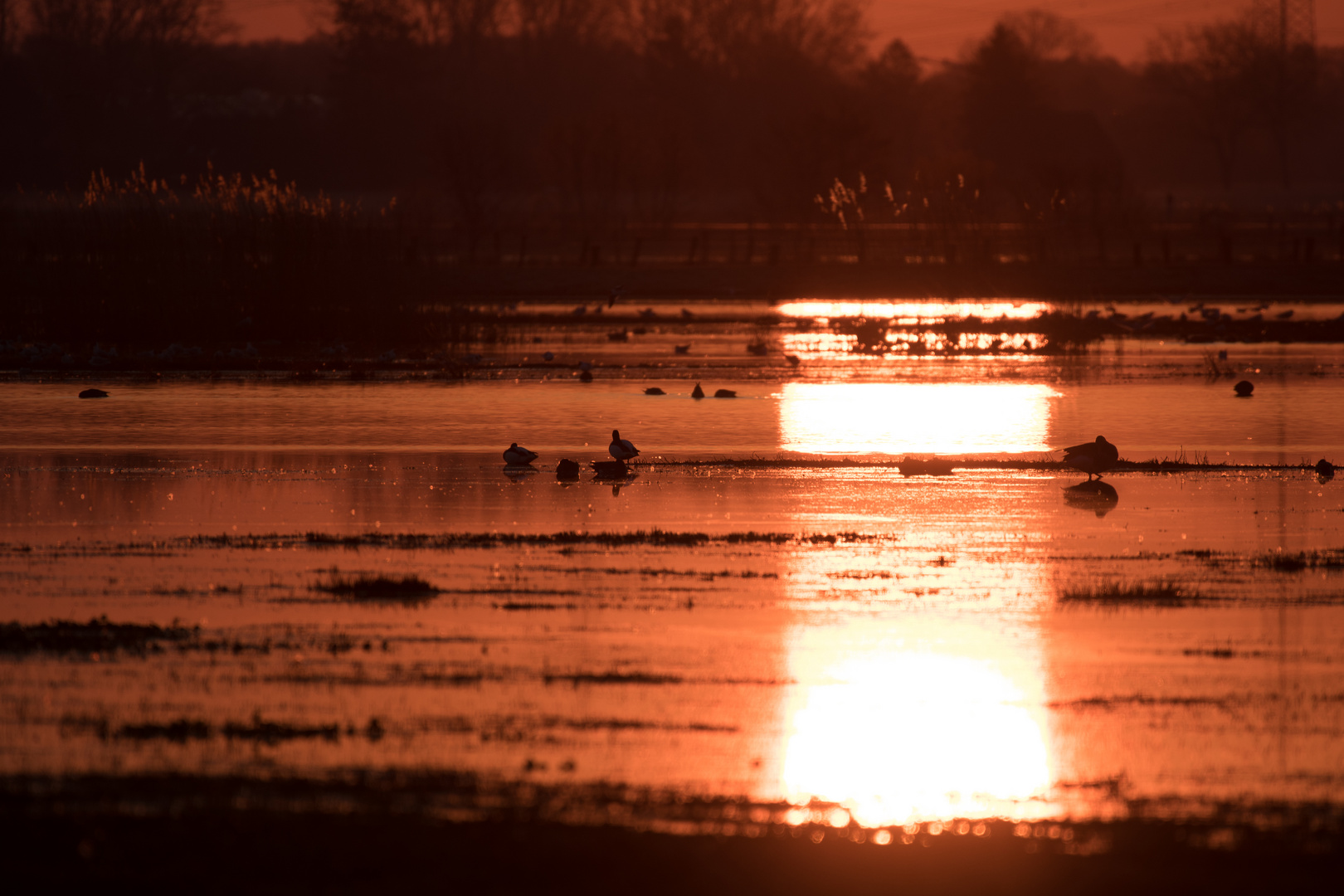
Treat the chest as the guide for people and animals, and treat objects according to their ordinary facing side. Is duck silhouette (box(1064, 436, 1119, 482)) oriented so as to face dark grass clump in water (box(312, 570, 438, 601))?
no

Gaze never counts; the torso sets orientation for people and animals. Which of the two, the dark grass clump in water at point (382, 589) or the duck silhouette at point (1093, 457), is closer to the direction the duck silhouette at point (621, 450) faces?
the dark grass clump in water

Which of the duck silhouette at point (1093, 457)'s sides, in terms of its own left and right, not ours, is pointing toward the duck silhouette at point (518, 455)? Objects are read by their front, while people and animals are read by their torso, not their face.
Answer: back

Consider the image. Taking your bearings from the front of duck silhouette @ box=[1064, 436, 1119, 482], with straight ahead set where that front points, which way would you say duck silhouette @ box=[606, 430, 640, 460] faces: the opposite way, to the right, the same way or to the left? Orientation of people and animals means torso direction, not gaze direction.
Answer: the opposite way

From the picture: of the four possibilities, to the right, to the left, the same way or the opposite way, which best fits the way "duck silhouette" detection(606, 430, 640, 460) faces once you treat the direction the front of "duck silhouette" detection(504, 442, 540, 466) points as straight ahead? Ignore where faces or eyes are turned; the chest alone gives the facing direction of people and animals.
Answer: the same way

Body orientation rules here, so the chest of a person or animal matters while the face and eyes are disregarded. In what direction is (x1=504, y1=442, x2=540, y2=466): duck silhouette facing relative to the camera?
to the viewer's left

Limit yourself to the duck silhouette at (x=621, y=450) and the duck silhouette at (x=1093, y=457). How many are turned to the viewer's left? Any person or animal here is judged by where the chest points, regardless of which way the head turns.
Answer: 1

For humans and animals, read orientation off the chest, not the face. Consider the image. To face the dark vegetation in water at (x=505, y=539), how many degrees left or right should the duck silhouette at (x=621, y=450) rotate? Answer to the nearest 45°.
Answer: approximately 90° to its left

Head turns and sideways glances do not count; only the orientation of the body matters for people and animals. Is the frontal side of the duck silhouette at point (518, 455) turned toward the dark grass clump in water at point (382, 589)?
no

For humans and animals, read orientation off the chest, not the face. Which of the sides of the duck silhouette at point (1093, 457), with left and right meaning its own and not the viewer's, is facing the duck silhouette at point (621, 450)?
back

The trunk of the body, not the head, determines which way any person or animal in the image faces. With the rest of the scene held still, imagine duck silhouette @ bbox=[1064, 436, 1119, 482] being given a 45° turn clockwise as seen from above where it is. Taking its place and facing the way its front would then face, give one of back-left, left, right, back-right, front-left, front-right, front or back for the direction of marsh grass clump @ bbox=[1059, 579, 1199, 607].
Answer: front-right

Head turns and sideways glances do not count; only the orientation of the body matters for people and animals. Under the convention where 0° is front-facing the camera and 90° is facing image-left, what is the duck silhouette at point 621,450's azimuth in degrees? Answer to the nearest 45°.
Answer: approximately 90°

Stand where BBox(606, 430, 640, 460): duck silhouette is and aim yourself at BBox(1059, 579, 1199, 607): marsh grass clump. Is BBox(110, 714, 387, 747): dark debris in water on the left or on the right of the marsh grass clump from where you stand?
right

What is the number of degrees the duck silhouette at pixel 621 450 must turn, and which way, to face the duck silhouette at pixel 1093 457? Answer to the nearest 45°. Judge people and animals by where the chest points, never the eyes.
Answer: approximately 180°

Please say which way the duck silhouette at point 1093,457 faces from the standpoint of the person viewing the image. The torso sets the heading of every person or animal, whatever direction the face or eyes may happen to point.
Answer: facing to the right of the viewer

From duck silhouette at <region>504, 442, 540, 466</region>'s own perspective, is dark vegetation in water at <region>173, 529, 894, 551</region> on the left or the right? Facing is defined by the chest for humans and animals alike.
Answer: on its left

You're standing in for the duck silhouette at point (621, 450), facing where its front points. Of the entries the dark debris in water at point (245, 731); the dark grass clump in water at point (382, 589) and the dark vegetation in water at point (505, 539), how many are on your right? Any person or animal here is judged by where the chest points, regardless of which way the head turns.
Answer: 0
